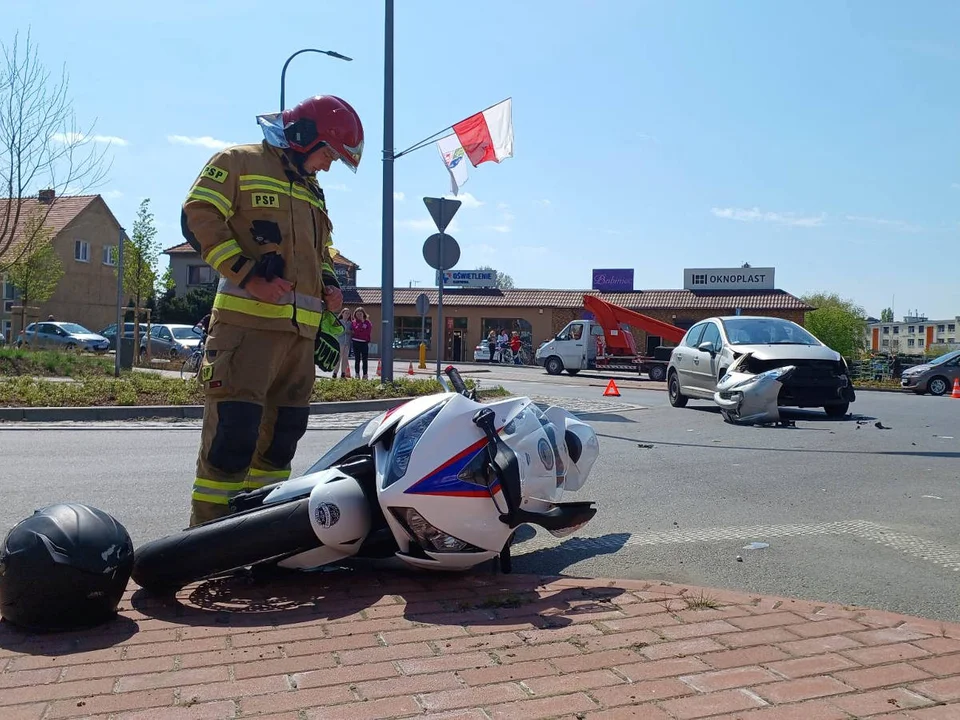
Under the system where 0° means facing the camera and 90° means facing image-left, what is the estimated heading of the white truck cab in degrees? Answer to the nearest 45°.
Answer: approximately 90°

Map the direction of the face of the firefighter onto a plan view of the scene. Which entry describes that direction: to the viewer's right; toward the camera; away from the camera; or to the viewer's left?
to the viewer's right

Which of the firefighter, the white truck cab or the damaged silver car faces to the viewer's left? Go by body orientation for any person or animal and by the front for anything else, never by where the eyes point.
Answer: the white truck cab

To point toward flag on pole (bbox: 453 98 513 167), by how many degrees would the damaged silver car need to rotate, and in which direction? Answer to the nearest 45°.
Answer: approximately 180°

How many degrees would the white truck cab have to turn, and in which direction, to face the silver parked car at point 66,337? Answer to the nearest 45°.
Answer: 0° — it already faces it

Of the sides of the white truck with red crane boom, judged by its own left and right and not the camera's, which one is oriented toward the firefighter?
left

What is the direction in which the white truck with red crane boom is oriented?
to the viewer's left

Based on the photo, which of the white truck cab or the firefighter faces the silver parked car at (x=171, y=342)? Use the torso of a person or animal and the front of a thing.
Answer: the white truck cab

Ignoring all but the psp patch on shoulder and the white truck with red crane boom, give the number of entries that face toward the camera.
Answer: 1
